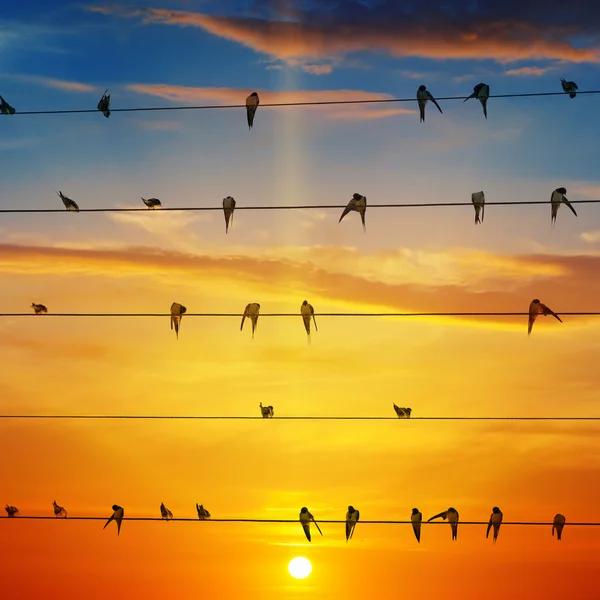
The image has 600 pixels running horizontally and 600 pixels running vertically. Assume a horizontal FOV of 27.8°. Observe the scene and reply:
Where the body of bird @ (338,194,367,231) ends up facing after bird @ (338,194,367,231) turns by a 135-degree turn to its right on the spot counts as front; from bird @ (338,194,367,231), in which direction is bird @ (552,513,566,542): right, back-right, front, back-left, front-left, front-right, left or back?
right

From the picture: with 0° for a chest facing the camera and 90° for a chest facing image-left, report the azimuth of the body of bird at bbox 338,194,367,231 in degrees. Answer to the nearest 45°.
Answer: approximately 0°

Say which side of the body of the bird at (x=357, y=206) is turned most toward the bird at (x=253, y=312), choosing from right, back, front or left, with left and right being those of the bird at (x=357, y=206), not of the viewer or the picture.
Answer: right

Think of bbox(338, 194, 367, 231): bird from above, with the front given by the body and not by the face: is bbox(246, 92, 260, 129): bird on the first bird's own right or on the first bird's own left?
on the first bird's own right

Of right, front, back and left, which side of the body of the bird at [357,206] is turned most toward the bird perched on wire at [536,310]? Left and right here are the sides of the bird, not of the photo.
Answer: left
